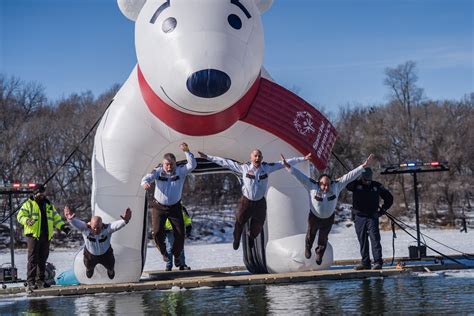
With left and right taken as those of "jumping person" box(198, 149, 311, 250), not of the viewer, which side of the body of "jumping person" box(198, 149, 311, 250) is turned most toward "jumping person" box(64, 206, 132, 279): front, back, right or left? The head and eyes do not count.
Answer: right

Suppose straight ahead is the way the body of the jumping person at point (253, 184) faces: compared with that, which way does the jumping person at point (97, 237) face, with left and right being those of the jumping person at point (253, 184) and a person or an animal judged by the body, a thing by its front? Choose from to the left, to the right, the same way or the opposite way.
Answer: the same way

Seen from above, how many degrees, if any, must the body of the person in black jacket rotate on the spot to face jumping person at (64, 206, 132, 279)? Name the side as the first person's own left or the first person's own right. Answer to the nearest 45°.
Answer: approximately 90° to the first person's own right

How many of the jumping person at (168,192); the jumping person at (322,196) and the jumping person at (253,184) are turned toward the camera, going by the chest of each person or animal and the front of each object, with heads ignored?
3

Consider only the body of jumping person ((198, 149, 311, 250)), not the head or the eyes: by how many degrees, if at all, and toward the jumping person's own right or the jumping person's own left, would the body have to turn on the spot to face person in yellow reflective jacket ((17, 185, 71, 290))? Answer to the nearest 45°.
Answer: approximately 90° to the jumping person's own right

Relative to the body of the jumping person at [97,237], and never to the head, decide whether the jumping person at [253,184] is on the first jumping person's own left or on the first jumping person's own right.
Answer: on the first jumping person's own left

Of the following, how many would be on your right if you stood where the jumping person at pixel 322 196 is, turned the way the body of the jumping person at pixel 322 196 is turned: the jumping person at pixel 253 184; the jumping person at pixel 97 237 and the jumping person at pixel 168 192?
3

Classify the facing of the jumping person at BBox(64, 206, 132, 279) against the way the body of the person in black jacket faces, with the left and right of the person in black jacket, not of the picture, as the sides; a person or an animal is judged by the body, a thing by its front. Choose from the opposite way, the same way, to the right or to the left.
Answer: the same way

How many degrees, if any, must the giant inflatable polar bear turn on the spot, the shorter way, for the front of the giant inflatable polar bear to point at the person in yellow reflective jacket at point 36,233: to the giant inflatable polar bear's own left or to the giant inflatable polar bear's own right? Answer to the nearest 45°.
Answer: approximately 90° to the giant inflatable polar bear's own right

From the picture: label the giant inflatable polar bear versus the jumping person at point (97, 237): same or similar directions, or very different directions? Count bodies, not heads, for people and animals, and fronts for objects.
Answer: same or similar directions

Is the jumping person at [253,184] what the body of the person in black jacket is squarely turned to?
no

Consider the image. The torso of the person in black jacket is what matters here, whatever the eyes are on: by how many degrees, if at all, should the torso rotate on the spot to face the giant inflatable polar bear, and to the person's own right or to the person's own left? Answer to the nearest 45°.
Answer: approximately 90° to the person's own right

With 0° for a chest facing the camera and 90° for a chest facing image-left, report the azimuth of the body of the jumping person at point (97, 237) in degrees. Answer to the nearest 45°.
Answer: approximately 0°

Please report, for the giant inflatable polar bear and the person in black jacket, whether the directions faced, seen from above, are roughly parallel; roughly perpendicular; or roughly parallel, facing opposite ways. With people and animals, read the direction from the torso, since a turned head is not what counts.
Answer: roughly parallel

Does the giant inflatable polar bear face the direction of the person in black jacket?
no

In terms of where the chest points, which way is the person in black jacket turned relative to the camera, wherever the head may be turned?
toward the camera

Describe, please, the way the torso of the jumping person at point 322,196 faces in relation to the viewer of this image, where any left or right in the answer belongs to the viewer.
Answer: facing the viewer

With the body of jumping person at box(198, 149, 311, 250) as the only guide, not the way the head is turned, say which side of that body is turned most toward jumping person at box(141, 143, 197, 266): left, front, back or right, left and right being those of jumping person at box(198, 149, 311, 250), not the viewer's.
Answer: right
